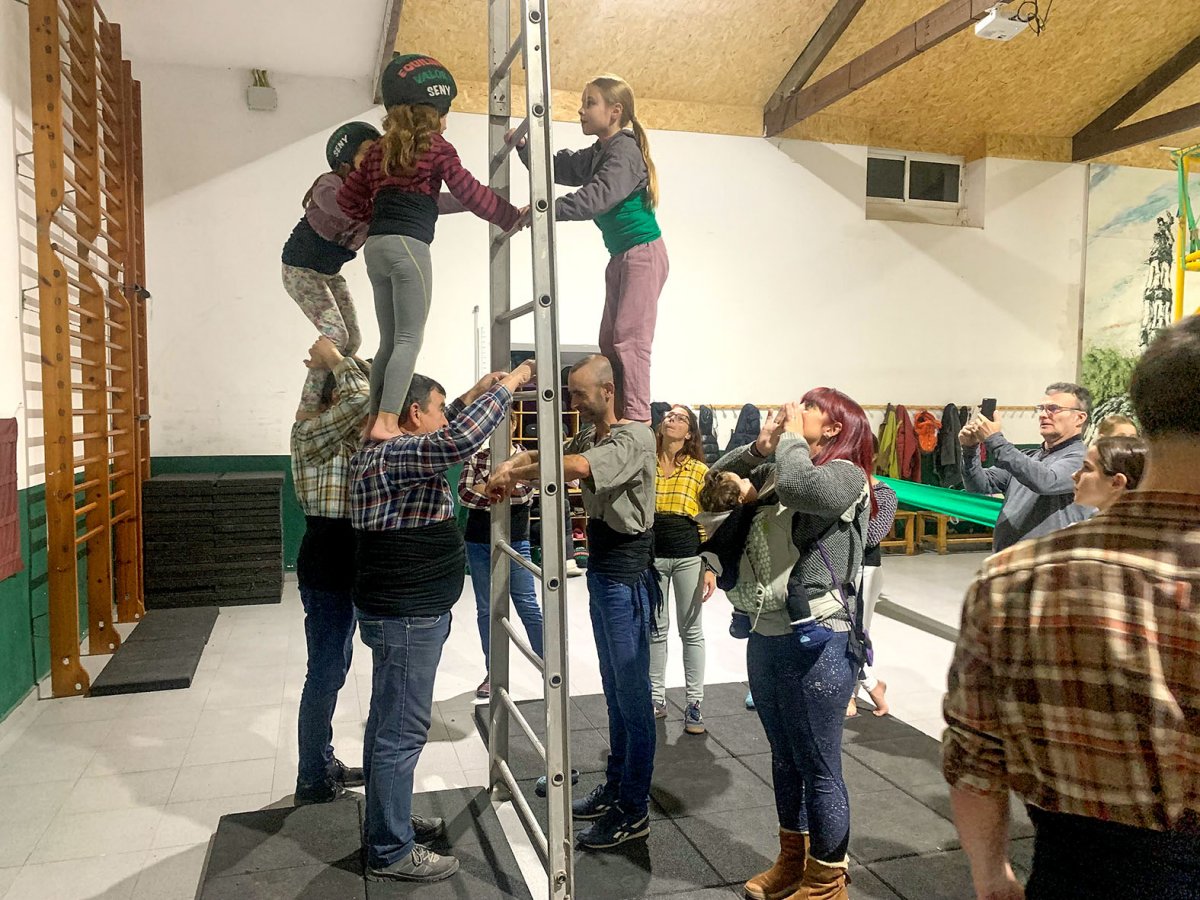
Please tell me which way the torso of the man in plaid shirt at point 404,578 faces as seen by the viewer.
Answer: to the viewer's right

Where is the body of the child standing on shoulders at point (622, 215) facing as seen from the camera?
to the viewer's left

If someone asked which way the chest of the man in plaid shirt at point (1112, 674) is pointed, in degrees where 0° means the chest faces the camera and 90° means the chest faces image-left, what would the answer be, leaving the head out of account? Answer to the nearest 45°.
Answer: approximately 180°

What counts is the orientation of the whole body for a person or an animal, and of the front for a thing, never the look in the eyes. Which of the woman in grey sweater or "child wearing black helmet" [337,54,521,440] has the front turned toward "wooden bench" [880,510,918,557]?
the child wearing black helmet

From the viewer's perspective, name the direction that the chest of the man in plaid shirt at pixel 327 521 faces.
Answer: to the viewer's right

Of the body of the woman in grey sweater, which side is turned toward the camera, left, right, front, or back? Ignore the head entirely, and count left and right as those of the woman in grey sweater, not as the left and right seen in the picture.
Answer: left

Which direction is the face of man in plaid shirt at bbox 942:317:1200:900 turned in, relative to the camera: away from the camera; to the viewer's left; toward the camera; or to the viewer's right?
away from the camera

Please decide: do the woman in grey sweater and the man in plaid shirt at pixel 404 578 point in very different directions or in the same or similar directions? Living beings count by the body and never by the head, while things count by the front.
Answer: very different directions
